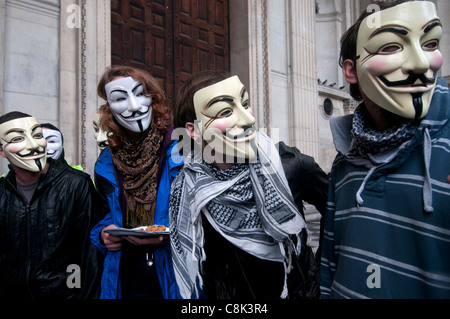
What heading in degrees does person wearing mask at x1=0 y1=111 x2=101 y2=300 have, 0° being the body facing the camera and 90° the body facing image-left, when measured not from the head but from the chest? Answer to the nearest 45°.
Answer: approximately 0°

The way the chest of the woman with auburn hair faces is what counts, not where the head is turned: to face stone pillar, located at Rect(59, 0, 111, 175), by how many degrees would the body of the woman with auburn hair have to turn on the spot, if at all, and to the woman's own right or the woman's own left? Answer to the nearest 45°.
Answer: approximately 180°

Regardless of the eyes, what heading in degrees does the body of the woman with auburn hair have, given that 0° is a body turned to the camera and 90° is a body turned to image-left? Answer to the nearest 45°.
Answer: approximately 0°

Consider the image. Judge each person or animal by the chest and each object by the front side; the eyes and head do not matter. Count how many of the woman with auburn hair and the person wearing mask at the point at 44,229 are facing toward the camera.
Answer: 2

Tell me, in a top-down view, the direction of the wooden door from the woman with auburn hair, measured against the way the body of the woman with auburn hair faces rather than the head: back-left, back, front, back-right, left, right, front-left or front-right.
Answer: back

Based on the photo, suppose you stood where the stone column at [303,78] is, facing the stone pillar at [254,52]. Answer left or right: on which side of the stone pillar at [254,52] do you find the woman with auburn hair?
left

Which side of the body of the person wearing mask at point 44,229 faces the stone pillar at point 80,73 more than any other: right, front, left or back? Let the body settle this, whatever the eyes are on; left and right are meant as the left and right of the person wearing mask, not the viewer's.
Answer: back

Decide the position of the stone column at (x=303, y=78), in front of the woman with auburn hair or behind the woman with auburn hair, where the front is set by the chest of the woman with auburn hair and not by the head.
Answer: behind
